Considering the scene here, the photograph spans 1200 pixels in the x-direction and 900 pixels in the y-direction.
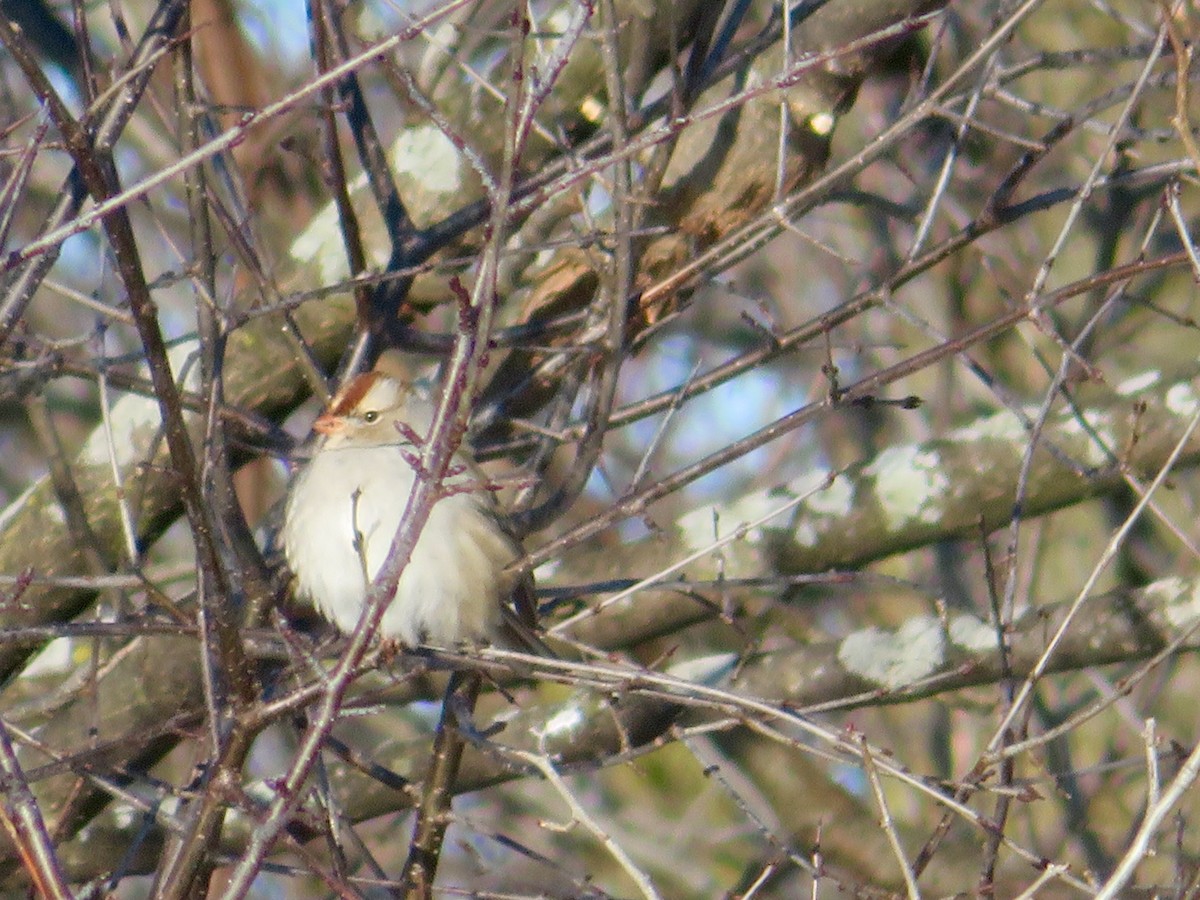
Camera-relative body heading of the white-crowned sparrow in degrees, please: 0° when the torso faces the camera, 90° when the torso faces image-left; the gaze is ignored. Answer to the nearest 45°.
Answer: approximately 45°
